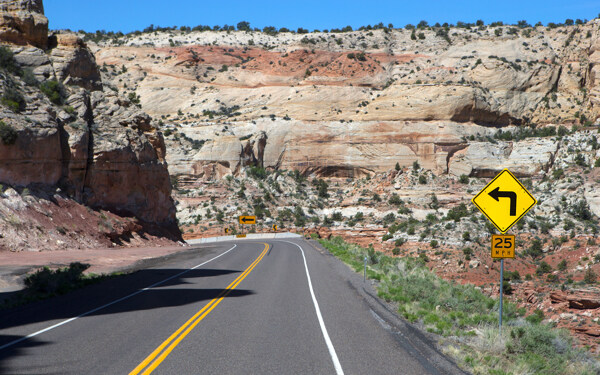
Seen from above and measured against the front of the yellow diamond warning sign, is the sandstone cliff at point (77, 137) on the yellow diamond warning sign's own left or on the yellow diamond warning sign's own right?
on the yellow diamond warning sign's own right

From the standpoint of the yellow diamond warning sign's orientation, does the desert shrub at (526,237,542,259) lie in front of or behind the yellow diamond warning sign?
behind

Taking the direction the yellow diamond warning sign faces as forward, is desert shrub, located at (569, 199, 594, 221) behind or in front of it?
behind

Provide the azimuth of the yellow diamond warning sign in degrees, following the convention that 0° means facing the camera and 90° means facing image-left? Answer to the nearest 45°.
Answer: approximately 0°

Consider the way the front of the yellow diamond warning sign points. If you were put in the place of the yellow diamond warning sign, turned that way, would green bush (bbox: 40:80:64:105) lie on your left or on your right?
on your right

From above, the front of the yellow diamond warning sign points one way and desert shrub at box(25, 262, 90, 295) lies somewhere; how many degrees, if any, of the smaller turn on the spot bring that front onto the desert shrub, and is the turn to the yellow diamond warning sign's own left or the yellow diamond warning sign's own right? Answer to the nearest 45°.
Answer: approximately 90° to the yellow diamond warning sign's own right

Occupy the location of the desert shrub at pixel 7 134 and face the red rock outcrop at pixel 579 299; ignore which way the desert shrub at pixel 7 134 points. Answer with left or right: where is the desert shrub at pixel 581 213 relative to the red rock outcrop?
left

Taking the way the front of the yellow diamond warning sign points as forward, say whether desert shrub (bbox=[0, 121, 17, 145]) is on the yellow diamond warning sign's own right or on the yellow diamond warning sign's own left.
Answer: on the yellow diamond warning sign's own right

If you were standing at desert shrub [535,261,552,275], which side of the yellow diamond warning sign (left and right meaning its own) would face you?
back

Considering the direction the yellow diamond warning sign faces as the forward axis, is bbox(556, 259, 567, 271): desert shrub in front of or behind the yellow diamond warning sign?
behind
